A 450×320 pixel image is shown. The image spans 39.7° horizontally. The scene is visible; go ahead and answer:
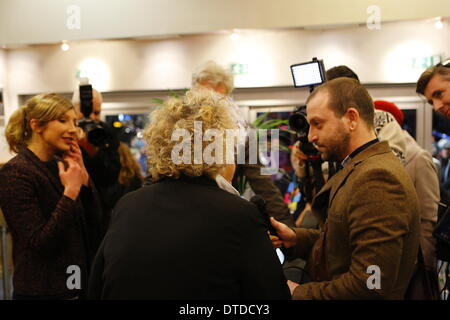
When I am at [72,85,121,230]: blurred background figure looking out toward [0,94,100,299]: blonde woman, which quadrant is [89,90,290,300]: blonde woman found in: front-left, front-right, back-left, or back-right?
front-left

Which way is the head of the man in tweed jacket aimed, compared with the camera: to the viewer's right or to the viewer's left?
to the viewer's left

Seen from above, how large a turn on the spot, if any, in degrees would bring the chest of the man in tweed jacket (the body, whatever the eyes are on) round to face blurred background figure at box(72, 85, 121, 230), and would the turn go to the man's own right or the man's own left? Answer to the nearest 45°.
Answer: approximately 45° to the man's own right

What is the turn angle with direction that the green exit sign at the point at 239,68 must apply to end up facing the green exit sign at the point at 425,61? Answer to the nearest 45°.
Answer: approximately 90° to its left

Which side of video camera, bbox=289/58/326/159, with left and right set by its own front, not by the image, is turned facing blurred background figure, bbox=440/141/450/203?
back

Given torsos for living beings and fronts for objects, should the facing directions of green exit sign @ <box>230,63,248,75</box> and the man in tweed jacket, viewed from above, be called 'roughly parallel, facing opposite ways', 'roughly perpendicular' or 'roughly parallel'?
roughly perpendicular

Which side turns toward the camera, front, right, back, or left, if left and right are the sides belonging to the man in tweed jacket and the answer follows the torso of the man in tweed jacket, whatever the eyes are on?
left

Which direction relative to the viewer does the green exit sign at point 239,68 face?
toward the camera

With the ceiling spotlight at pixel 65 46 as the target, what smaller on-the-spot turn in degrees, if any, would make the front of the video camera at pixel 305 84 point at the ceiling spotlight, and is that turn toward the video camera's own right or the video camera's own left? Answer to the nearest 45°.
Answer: approximately 90° to the video camera's own right

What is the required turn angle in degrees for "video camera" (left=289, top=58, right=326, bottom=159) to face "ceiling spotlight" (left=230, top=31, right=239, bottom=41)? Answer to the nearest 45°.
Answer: approximately 135° to its right

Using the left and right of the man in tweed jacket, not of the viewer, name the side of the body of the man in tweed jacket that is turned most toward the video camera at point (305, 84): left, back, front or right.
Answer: right

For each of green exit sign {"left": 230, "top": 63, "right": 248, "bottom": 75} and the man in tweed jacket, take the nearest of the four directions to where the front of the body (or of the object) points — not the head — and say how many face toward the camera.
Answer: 1

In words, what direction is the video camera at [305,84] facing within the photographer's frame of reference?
facing the viewer and to the left of the viewer

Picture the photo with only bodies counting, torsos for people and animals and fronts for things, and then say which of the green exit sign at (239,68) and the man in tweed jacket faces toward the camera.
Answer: the green exit sign

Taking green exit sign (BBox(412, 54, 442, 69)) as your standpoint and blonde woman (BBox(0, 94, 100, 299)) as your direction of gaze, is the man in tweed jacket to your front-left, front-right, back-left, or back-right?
front-left
